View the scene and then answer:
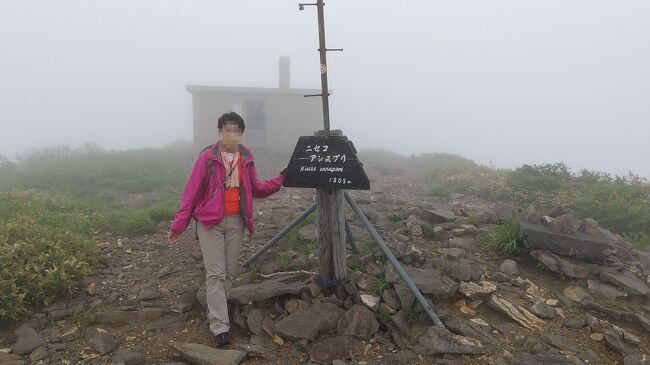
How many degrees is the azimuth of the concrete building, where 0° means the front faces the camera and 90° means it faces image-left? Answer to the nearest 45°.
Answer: approximately 0°

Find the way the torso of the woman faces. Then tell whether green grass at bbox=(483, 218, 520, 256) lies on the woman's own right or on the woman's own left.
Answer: on the woman's own left

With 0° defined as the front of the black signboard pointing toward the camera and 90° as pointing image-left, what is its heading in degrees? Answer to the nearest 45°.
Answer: approximately 0°

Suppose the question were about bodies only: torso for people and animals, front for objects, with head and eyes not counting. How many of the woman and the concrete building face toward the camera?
2

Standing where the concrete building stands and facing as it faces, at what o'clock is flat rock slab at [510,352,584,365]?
The flat rock slab is roughly at 12 o'clock from the concrete building.
